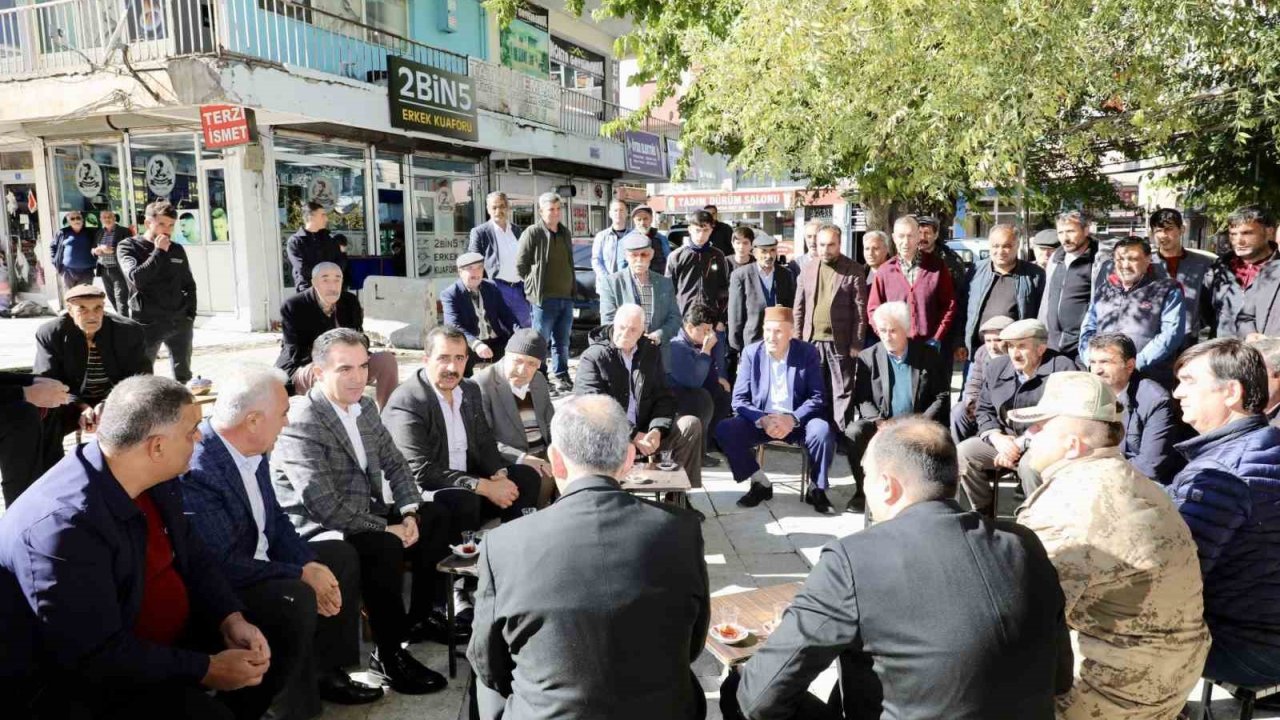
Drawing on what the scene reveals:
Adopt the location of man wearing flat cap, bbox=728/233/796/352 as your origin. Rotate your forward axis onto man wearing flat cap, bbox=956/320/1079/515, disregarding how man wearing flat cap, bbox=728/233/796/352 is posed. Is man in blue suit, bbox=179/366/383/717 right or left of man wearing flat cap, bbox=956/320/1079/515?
right

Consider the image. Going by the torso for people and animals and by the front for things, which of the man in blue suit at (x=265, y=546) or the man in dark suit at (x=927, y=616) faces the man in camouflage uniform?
the man in blue suit

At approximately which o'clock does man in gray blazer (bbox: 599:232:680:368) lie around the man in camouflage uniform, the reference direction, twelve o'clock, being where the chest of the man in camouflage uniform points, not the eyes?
The man in gray blazer is roughly at 12 o'clock from the man in camouflage uniform.

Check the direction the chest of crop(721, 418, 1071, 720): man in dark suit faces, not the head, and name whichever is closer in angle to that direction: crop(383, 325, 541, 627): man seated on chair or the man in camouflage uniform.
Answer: the man seated on chair

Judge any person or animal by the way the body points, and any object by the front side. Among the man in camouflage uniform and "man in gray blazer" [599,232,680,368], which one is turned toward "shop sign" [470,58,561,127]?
the man in camouflage uniform

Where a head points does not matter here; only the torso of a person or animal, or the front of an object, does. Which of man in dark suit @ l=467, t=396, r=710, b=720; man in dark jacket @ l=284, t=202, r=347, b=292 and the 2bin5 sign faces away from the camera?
man in dark suit @ l=467, t=396, r=710, b=720

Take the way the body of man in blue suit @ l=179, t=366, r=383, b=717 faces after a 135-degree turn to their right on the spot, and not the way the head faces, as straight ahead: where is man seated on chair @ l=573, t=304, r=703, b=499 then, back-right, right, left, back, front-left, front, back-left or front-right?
back-right

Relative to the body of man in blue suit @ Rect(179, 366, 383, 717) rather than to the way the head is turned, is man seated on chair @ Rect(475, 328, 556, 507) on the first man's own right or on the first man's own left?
on the first man's own left

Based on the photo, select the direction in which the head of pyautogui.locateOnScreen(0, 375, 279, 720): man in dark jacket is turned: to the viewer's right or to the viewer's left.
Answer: to the viewer's right

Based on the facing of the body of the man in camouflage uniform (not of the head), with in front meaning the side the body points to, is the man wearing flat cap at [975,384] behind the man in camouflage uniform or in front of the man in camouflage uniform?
in front

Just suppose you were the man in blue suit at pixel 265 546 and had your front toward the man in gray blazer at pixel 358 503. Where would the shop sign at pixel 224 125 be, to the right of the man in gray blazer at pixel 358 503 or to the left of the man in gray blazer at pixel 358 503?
left

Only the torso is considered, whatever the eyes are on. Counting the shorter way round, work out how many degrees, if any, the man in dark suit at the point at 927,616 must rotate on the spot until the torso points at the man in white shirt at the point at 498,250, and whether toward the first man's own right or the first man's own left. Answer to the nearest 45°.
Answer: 0° — they already face them
